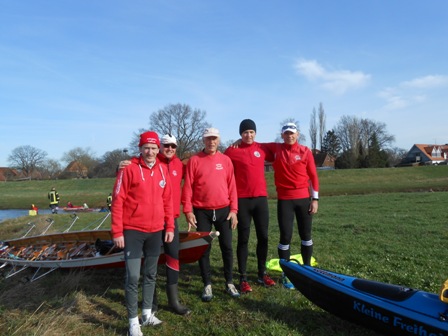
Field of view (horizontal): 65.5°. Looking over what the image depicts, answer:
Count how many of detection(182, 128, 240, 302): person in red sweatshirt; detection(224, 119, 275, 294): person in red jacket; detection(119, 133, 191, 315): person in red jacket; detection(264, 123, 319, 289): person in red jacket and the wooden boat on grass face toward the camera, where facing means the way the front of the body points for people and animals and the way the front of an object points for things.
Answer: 4

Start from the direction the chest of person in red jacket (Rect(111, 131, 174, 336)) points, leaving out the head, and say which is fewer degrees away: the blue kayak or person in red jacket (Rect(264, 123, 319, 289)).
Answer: the blue kayak

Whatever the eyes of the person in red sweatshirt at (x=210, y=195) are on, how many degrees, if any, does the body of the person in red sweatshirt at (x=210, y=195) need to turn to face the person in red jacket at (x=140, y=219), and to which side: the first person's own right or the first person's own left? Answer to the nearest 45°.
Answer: approximately 45° to the first person's own right

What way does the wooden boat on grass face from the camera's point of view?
to the viewer's right

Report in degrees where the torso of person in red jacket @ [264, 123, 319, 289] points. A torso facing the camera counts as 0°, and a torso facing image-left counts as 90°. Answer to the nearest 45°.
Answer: approximately 0°

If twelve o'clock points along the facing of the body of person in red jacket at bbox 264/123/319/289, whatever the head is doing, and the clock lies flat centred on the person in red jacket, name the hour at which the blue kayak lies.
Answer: The blue kayak is roughly at 11 o'clock from the person in red jacket.

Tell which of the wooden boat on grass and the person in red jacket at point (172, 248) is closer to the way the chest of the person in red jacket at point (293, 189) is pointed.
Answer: the person in red jacket
